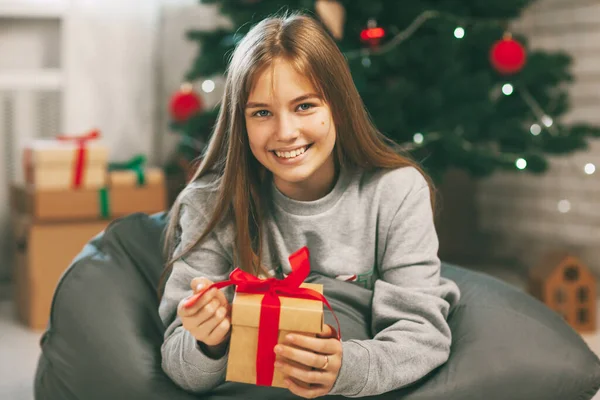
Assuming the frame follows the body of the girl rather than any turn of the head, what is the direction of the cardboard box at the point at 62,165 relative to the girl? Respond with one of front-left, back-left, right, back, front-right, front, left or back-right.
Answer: back-right

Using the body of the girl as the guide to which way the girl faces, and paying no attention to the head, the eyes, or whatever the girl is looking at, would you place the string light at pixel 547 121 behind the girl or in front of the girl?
behind

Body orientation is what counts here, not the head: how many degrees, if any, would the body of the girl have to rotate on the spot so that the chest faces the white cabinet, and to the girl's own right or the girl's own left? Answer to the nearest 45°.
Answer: approximately 135° to the girl's own right

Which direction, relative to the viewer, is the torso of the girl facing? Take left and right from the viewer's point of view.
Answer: facing the viewer

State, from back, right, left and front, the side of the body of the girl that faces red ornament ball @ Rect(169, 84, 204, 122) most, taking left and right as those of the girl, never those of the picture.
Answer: back

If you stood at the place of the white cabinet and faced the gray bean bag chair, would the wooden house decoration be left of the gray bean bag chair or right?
left

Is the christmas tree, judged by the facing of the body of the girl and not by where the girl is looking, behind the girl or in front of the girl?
behind

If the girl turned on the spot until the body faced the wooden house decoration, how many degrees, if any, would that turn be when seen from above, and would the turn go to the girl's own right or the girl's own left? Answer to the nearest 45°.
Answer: approximately 135° to the girl's own left
